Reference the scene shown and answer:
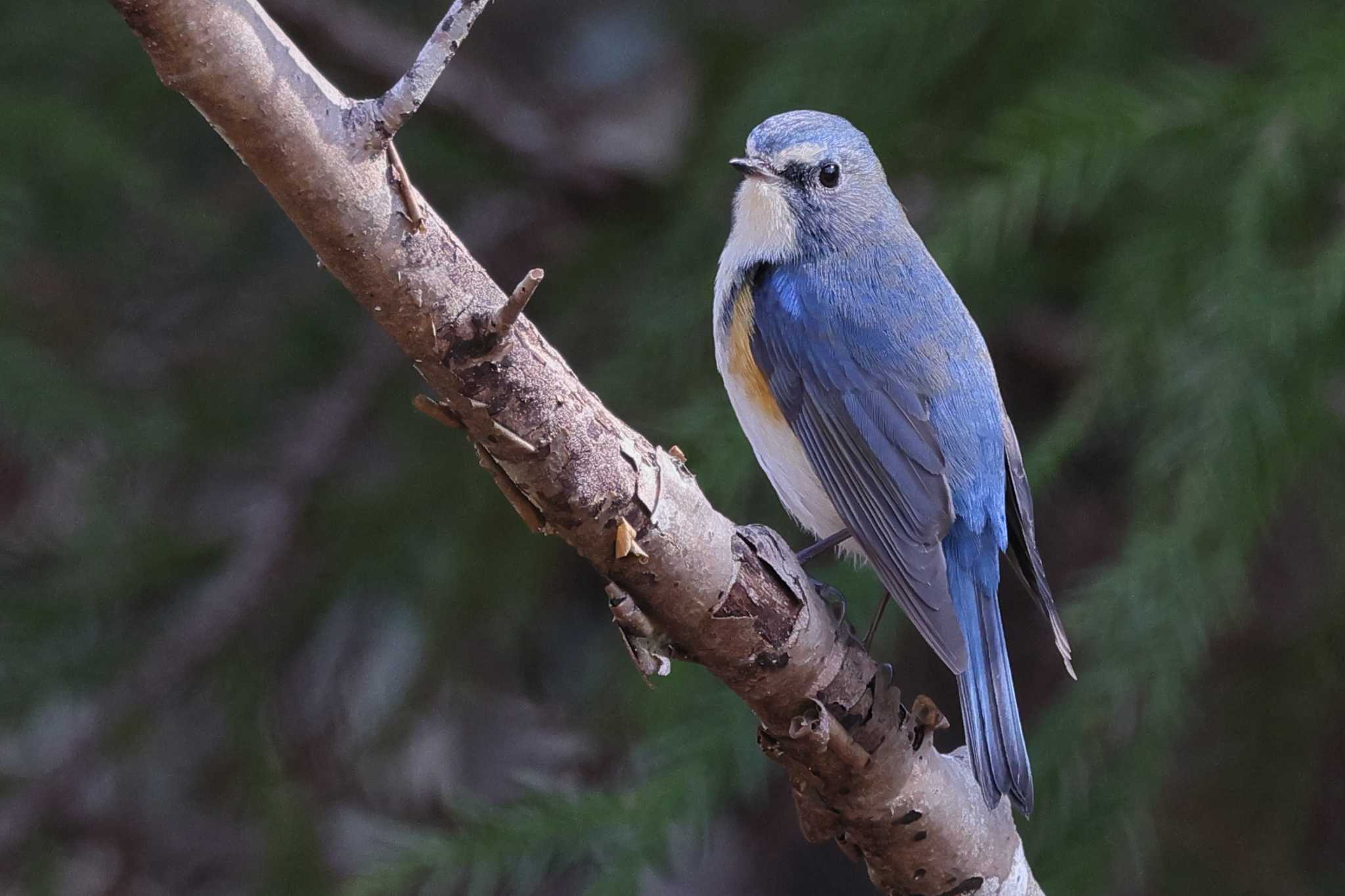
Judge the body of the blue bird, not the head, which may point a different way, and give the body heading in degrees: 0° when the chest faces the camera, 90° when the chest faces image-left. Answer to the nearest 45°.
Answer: approximately 135°
